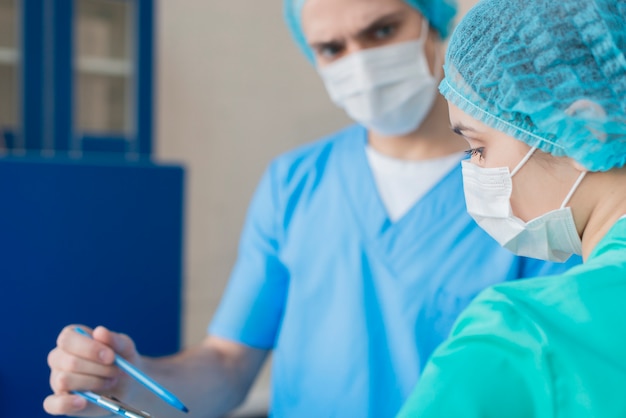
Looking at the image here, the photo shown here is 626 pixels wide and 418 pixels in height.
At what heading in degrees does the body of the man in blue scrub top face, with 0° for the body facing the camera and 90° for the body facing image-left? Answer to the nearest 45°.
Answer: approximately 0°

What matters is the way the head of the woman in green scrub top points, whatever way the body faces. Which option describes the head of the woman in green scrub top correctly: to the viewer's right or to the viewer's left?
to the viewer's left

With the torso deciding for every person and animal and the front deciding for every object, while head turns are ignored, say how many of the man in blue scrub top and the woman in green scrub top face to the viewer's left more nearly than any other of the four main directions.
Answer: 1

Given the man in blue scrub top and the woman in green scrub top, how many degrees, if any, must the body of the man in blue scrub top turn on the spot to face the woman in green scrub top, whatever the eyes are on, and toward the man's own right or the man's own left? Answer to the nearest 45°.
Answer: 0° — they already face them

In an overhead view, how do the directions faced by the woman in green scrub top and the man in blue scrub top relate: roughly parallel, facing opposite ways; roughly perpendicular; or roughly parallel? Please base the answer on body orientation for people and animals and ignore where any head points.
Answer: roughly perpendicular

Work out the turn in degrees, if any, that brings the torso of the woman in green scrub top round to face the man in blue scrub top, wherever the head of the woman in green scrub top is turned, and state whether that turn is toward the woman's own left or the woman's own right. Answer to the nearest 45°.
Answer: approximately 45° to the woman's own right

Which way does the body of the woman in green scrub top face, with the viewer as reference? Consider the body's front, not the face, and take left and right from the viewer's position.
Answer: facing to the left of the viewer
